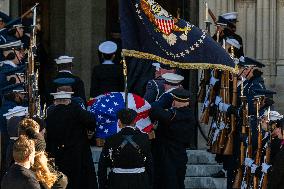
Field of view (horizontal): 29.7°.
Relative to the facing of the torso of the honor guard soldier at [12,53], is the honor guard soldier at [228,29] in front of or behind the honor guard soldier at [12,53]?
in front

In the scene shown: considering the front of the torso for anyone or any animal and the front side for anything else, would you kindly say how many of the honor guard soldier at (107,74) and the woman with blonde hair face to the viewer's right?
0

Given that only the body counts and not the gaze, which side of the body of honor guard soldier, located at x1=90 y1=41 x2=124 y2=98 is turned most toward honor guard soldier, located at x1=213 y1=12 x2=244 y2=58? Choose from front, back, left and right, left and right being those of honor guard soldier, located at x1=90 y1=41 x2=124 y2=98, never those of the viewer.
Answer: right

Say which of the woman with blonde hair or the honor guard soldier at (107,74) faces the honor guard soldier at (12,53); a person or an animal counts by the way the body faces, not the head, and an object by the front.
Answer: the woman with blonde hair

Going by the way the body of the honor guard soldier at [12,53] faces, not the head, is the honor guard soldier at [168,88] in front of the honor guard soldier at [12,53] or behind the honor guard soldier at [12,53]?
in front

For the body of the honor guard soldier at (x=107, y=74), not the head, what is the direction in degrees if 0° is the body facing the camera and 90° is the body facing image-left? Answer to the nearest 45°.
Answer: approximately 180°

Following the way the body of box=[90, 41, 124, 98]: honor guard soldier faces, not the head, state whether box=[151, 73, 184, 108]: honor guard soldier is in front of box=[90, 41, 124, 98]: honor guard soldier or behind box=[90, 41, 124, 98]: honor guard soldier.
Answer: behind

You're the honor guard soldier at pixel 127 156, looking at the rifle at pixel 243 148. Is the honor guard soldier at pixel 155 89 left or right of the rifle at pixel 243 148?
left

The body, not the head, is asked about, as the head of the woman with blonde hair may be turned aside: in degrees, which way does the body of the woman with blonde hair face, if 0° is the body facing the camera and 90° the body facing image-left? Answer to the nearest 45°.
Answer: approximately 180°

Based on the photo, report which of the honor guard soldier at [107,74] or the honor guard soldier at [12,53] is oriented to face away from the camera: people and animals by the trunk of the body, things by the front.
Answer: the honor guard soldier at [107,74]

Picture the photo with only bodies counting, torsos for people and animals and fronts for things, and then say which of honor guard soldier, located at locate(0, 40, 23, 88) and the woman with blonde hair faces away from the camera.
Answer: the woman with blonde hair

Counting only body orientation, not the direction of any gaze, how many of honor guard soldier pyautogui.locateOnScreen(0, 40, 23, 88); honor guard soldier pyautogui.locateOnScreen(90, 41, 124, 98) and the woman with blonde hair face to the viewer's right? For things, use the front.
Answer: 1

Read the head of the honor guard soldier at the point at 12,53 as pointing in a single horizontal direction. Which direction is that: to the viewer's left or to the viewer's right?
to the viewer's right

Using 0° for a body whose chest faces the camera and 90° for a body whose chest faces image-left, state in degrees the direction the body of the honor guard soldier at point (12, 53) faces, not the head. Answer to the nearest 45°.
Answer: approximately 270°
